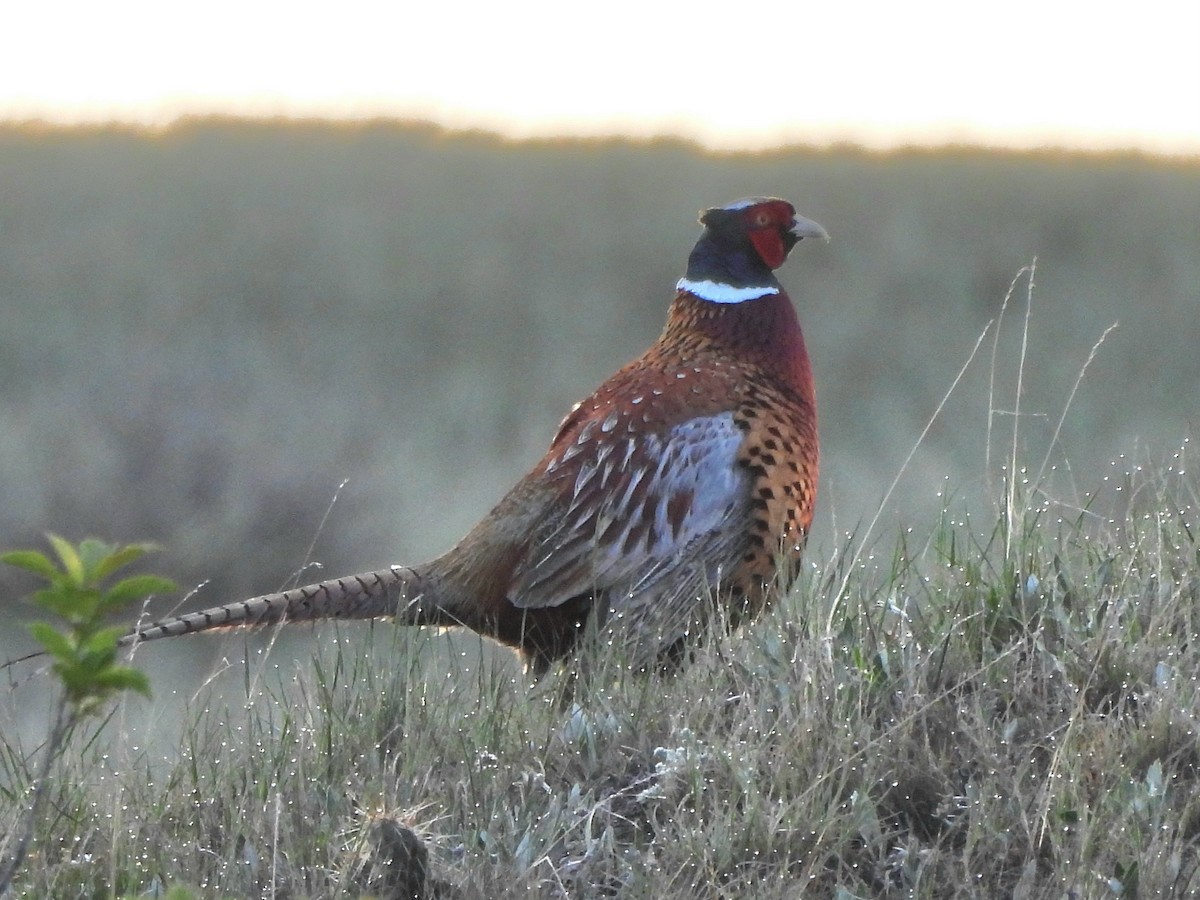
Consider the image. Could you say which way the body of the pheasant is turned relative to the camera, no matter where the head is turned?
to the viewer's right
